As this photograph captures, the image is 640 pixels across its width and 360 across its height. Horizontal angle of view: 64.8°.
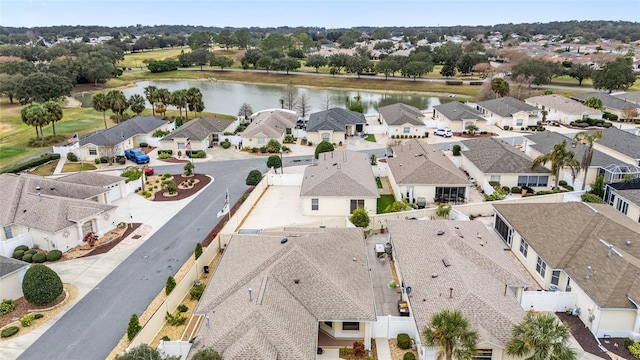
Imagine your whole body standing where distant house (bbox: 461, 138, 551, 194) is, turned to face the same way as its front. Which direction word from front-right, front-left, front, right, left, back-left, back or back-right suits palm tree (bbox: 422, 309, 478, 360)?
back

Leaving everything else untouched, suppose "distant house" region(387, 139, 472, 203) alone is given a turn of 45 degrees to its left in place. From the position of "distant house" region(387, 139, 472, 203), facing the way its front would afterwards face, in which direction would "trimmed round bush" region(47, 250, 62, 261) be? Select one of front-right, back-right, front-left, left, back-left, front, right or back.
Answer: left

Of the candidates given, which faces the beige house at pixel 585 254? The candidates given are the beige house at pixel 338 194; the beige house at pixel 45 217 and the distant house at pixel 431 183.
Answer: the beige house at pixel 45 217

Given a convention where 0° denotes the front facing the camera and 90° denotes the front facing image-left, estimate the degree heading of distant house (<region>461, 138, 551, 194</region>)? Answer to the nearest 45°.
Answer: approximately 180°

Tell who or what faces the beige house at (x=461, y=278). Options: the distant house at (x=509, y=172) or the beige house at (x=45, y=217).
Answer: the beige house at (x=45, y=217)

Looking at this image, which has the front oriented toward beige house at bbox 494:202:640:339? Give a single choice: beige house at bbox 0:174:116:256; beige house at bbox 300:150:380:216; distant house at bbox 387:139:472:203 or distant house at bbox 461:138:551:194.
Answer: beige house at bbox 0:174:116:256

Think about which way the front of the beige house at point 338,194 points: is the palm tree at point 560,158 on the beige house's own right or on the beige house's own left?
on the beige house's own right
